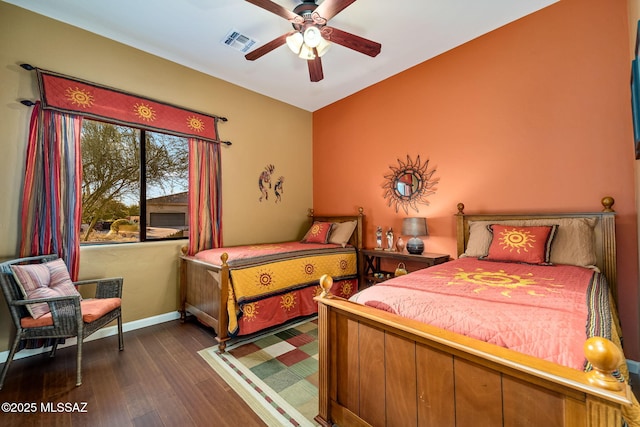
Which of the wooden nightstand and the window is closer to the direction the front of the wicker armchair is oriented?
the wooden nightstand

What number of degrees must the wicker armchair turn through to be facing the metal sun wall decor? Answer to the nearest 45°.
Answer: approximately 45° to its left

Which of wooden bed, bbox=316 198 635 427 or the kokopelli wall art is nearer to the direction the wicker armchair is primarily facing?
the wooden bed

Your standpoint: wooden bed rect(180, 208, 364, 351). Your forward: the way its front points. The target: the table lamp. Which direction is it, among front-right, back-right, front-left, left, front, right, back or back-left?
back-left

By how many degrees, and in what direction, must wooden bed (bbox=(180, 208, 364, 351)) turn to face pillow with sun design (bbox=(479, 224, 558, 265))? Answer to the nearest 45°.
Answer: approximately 135° to its left

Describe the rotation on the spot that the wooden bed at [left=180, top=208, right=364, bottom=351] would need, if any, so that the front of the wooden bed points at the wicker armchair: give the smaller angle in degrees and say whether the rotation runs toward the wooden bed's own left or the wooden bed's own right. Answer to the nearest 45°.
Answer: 0° — it already faces it

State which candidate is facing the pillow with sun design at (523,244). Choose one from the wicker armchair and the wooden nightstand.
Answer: the wicker armchair

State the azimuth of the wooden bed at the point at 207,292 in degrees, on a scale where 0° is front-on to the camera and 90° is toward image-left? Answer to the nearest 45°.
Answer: approximately 45°

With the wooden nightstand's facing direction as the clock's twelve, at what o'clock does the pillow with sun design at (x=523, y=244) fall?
The pillow with sun design is roughly at 9 o'clock from the wooden nightstand.
